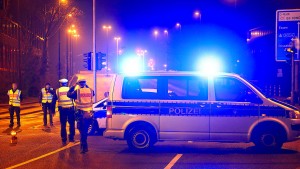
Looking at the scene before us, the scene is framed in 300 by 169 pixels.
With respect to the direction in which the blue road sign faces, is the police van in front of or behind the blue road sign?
in front

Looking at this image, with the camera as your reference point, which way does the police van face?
facing to the right of the viewer

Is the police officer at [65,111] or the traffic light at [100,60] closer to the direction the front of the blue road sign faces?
the police officer

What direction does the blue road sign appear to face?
toward the camera

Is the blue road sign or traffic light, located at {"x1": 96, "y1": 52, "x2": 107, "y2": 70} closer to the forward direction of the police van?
the blue road sign

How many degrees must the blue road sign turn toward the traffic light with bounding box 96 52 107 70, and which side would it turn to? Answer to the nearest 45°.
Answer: approximately 90° to its right

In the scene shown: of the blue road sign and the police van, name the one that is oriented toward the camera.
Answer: the blue road sign

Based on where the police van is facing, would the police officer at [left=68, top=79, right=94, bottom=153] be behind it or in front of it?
behind
